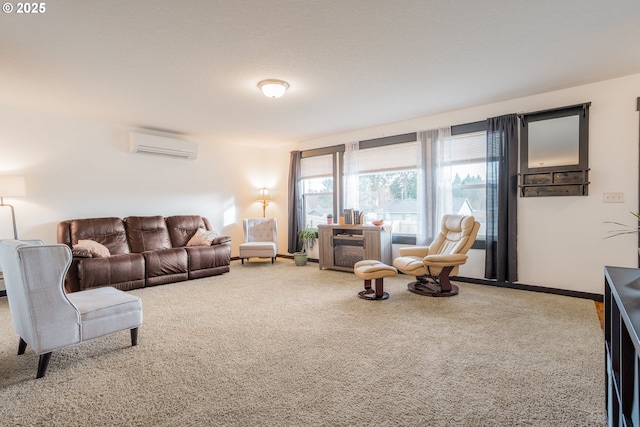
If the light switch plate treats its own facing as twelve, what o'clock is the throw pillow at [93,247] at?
The throw pillow is roughly at 2 o'clock from the light switch plate.

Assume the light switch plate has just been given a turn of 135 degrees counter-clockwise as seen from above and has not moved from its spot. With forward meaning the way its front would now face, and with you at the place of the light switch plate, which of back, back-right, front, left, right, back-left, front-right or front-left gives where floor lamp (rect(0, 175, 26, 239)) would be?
back

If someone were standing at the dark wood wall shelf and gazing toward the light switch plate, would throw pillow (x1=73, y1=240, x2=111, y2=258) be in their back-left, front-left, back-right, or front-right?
back-right

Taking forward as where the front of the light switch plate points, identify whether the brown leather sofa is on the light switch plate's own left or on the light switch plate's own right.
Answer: on the light switch plate's own right

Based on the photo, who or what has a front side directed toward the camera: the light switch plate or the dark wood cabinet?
the light switch plate

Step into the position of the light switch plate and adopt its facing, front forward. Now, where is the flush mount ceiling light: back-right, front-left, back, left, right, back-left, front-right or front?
front-right

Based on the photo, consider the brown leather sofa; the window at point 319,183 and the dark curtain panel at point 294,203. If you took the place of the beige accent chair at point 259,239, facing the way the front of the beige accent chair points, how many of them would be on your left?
2

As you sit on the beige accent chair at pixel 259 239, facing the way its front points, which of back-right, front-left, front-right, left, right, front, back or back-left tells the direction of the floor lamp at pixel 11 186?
front-right

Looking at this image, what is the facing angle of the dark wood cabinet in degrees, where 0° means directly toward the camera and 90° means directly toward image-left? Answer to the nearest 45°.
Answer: approximately 90°

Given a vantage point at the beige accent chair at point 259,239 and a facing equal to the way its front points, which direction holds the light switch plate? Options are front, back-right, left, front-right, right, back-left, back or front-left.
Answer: front-left

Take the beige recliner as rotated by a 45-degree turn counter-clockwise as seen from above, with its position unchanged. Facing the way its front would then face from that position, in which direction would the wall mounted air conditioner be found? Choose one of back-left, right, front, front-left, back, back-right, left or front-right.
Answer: right

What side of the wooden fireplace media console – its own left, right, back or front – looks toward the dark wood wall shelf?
left

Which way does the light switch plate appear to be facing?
toward the camera

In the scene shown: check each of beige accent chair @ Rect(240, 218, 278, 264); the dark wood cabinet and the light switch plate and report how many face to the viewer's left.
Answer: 1

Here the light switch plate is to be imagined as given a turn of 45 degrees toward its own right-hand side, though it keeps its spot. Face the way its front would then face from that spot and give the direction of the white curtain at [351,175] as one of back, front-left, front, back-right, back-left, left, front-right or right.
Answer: front-right

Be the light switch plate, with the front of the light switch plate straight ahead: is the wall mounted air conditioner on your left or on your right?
on your right

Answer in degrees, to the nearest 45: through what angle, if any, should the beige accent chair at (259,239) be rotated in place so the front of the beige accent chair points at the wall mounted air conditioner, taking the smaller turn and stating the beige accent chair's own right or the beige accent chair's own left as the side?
approximately 90° to the beige accent chair's own right

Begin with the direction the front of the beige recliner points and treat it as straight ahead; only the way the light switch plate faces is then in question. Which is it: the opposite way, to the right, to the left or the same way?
the same way

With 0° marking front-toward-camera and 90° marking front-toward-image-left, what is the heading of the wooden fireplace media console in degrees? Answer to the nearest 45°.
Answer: approximately 45°
